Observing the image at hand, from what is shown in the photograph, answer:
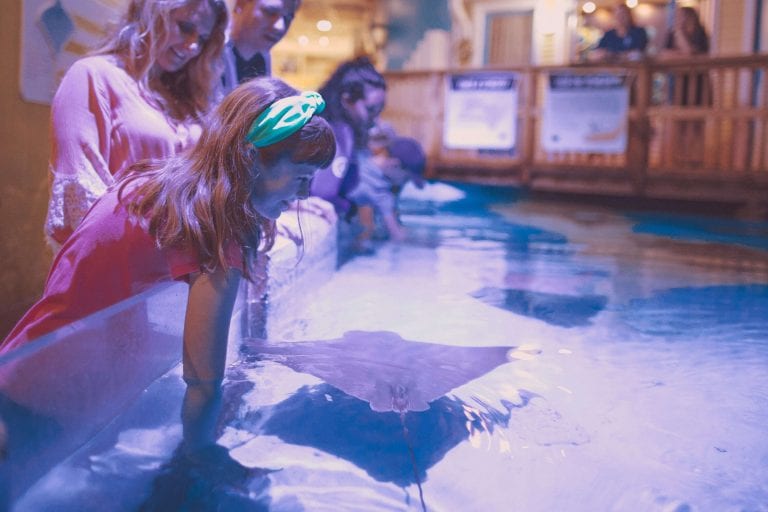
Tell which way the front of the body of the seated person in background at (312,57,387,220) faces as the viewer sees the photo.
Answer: to the viewer's right

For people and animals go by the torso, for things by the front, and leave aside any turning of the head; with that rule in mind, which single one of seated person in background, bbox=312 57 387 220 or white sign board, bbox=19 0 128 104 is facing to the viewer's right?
the seated person in background

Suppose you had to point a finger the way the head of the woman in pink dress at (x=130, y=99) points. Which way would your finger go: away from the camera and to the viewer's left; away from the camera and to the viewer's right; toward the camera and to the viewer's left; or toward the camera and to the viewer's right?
toward the camera and to the viewer's right

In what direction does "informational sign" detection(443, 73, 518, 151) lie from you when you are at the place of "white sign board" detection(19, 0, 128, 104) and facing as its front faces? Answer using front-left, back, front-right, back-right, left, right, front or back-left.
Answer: back-left

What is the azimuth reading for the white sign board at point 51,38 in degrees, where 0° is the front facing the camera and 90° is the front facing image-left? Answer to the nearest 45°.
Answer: approximately 0°

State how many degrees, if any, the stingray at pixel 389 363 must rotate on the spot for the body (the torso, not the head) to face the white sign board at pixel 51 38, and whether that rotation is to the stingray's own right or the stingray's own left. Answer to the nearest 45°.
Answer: approximately 45° to the stingray's own left

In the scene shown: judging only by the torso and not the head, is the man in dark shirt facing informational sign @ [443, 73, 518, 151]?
no

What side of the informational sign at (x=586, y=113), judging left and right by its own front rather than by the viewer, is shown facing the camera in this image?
front

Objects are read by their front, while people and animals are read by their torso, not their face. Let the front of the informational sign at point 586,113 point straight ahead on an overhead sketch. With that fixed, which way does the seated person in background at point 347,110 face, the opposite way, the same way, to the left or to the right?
to the left

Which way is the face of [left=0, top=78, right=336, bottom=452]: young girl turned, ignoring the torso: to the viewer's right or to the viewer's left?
to the viewer's right

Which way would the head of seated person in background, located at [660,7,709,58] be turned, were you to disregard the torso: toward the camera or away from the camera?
toward the camera

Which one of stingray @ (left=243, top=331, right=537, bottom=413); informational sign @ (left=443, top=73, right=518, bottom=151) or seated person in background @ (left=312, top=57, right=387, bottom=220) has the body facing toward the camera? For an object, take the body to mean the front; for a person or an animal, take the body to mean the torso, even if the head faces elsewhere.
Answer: the informational sign

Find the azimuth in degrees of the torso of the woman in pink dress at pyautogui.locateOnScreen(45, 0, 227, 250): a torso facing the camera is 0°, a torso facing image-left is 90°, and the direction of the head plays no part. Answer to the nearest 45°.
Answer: approximately 315°

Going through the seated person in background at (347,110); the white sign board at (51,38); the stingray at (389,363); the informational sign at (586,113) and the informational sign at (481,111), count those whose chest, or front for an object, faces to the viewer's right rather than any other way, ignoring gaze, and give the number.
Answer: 1

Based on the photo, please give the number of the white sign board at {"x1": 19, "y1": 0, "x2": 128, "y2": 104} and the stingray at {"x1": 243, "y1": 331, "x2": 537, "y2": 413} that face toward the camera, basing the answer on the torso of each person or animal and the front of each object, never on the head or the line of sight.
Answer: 1

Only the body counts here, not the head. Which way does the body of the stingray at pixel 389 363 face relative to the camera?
away from the camera

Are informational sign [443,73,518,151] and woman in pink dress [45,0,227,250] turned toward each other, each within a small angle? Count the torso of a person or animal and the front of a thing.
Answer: no
